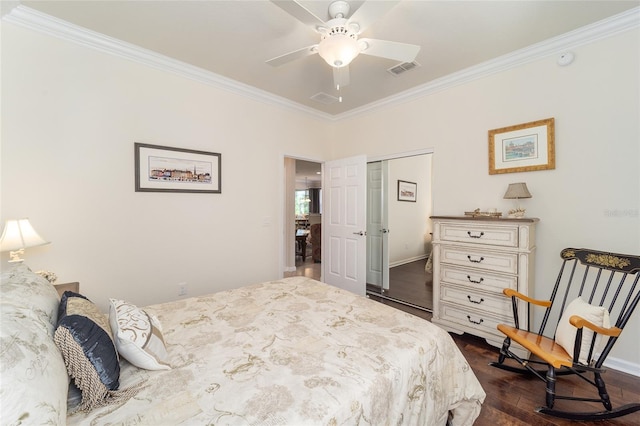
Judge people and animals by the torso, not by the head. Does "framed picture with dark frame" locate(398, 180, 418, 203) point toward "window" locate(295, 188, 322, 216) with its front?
no

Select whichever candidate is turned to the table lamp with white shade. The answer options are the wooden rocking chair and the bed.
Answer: the wooden rocking chair

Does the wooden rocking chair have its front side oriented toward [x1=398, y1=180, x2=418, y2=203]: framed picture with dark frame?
no

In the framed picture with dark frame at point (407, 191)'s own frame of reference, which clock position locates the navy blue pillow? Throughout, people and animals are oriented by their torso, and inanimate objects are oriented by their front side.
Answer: The navy blue pillow is roughly at 2 o'clock from the framed picture with dark frame.

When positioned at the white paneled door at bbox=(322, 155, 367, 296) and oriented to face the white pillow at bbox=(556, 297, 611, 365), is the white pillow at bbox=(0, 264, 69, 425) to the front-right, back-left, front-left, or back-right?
front-right

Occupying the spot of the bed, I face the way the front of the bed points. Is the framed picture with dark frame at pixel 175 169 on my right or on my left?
on my left

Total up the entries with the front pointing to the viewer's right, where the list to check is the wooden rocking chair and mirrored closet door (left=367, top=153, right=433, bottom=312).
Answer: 0

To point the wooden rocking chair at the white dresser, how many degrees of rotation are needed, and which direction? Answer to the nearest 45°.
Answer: approximately 90° to its right

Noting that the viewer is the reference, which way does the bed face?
facing away from the viewer and to the right of the viewer

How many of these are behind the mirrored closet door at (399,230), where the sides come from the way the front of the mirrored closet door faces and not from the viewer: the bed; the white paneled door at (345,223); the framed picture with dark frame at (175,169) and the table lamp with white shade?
0

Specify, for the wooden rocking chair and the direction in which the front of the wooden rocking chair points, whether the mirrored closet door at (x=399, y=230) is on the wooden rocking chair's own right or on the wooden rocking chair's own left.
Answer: on the wooden rocking chair's own right

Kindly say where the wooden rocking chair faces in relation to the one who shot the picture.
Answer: facing the viewer and to the left of the viewer

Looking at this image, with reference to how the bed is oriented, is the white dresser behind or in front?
in front

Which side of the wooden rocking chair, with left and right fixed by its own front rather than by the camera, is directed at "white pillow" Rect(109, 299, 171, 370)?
front
